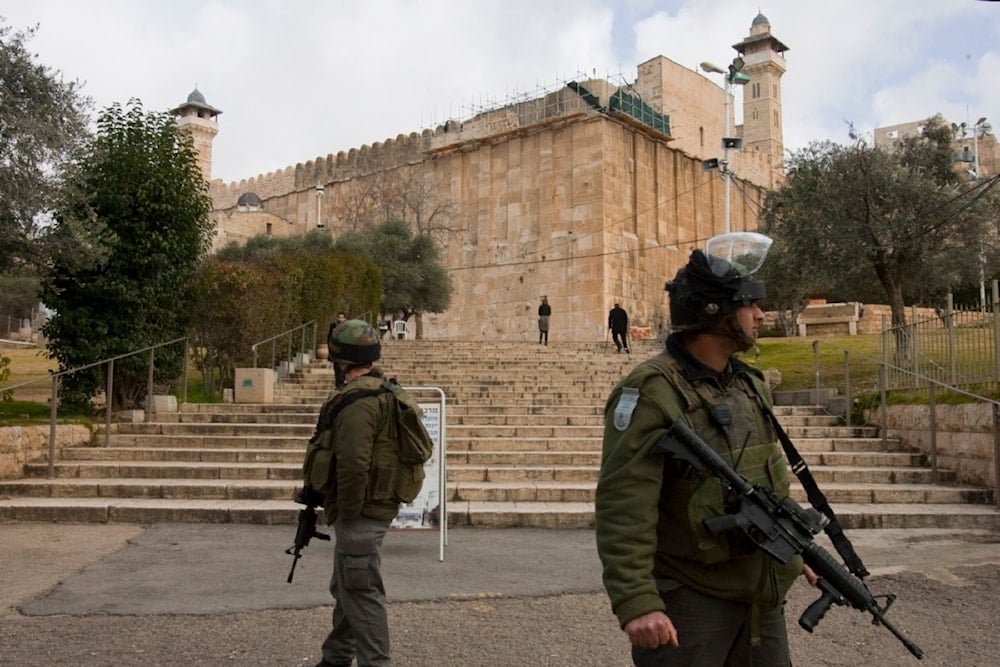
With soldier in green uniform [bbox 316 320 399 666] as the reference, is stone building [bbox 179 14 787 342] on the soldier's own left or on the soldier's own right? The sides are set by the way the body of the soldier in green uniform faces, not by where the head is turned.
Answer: on the soldier's own right

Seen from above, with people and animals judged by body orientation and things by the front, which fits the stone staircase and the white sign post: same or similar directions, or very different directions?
same or similar directions

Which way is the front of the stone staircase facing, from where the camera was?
facing the viewer

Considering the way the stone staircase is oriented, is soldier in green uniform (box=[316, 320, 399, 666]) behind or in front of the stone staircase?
in front

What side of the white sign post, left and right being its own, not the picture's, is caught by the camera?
front

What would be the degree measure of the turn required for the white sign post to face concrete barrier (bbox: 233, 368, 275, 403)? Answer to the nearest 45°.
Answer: approximately 180°

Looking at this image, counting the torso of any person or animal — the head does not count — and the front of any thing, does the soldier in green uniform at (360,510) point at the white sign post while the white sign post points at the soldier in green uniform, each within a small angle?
no

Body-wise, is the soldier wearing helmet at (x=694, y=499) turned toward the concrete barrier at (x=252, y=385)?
no

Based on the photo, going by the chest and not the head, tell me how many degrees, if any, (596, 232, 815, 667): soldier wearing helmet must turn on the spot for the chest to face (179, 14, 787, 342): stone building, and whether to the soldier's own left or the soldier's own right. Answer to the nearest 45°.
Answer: approximately 135° to the soldier's own left

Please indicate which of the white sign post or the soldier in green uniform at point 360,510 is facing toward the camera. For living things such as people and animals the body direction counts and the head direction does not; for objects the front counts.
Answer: the white sign post

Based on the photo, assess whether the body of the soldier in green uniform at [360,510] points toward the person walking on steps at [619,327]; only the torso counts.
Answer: no

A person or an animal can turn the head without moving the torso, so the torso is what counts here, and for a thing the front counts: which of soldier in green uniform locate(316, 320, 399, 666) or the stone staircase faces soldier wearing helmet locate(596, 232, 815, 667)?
the stone staircase

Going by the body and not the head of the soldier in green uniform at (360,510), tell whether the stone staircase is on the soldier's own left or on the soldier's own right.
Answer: on the soldier's own right

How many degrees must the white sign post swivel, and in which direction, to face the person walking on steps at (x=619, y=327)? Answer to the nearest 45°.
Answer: approximately 180°
